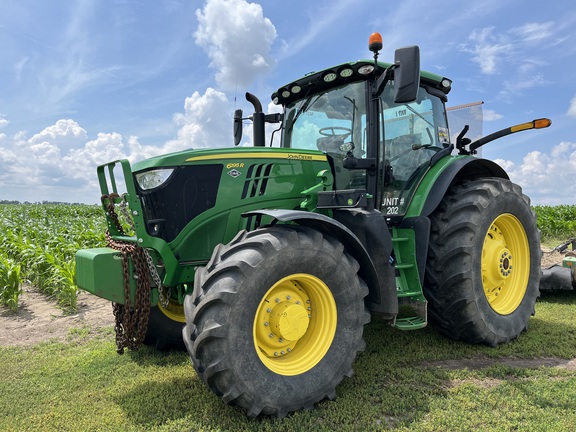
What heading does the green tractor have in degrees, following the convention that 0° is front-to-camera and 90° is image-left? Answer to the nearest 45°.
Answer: approximately 45°
